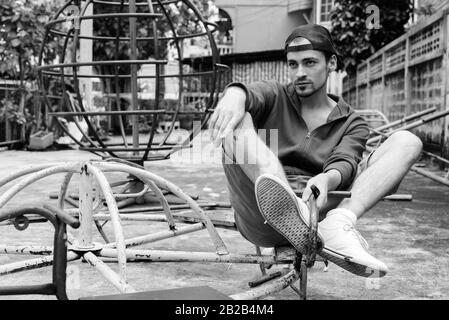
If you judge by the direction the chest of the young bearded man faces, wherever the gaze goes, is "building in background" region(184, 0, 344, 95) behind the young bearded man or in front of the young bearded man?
behind

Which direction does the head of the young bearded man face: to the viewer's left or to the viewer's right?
to the viewer's left

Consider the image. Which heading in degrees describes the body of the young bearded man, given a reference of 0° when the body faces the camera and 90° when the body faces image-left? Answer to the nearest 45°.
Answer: approximately 0°
